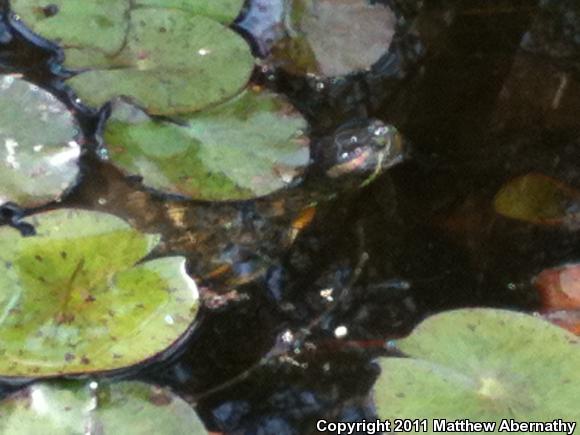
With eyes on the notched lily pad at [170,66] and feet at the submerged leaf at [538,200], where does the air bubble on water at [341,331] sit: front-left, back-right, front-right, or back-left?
front-left

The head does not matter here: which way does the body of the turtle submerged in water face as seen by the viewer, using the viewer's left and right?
facing away from the viewer and to the right of the viewer

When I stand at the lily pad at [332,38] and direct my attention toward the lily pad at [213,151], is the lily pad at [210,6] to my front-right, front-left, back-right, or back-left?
front-right

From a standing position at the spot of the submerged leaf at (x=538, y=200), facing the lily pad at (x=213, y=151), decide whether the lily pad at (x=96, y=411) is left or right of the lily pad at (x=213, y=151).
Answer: left

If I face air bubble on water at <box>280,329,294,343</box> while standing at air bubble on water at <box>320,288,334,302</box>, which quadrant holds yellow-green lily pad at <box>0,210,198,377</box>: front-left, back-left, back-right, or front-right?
front-right
